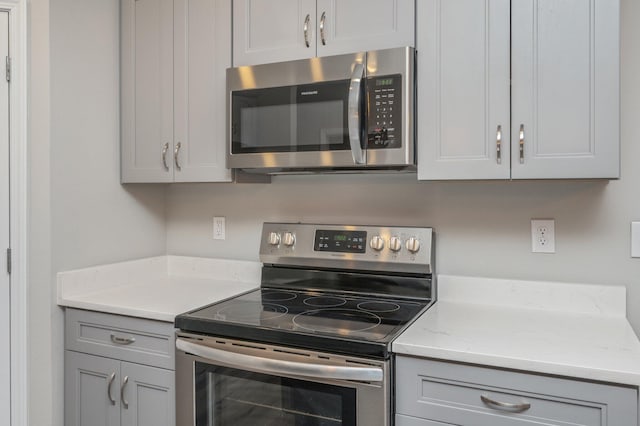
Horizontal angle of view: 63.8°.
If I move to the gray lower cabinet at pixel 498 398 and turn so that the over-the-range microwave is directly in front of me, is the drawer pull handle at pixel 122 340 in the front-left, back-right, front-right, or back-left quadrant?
front-left

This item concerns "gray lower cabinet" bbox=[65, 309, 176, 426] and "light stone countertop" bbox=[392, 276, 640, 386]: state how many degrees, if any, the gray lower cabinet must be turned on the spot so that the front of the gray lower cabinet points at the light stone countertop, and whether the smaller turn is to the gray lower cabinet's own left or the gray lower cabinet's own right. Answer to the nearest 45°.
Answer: approximately 90° to the gray lower cabinet's own left

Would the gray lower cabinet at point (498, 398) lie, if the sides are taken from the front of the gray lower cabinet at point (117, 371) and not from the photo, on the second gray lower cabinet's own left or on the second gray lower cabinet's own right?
on the second gray lower cabinet's own left

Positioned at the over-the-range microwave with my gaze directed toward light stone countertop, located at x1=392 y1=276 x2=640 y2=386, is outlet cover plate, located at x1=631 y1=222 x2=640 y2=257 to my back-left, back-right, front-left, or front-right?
front-left

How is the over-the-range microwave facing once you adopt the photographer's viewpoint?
facing the viewer and to the left of the viewer

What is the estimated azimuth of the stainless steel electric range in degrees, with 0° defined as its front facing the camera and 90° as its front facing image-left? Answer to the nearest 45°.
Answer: approximately 45°

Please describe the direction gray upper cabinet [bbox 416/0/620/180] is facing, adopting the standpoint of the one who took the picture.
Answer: facing the viewer

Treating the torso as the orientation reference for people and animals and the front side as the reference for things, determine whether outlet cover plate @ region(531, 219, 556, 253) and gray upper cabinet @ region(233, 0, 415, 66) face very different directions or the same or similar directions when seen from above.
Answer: same or similar directions

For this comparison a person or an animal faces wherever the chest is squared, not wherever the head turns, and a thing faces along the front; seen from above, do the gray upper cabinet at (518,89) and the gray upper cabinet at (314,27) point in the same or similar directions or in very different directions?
same or similar directions

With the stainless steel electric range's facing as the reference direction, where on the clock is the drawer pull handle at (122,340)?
The drawer pull handle is roughly at 2 o'clock from the stainless steel electric range.

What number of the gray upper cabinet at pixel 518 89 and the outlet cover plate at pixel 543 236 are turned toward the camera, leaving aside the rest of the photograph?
2

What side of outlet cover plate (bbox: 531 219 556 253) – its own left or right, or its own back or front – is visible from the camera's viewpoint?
front

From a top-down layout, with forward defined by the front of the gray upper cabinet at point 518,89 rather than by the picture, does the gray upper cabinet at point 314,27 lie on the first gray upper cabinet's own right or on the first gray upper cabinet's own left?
on the first gray upper cabinet's own right

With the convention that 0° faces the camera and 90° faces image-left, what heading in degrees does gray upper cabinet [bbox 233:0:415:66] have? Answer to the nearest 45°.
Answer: approximately 45°

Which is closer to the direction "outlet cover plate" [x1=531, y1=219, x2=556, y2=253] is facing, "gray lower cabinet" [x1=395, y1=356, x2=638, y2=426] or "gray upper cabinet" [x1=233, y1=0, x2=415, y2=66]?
the gray lower cabinet
